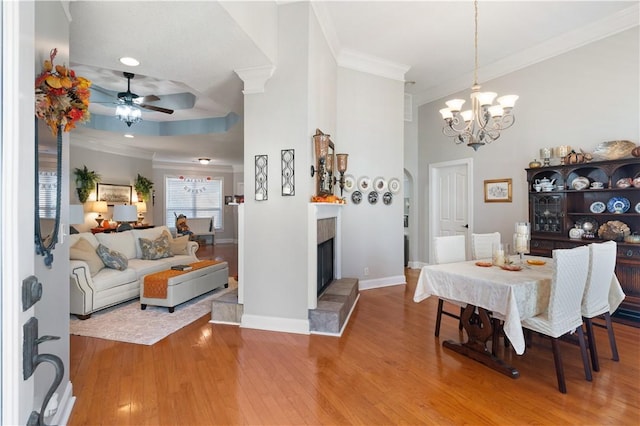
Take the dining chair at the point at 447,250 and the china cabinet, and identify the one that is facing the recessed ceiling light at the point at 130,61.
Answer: the china cabinet

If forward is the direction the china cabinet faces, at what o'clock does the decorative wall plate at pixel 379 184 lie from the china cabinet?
The decorative wall plate is roughly at 1 o'clock from the china cabinet.

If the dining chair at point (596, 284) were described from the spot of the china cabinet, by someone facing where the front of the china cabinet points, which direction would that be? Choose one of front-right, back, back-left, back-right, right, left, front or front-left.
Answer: front-left

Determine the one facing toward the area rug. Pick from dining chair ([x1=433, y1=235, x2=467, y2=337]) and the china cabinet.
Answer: the china cabinet

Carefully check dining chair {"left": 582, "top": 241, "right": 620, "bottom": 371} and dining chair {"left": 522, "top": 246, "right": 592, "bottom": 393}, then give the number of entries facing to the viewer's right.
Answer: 0

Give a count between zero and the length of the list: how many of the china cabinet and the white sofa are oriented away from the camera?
0

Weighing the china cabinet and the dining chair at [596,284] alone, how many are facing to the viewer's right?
0

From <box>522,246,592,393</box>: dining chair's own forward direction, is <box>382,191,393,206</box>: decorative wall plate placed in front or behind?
in front

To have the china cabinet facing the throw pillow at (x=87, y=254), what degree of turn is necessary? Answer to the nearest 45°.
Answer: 0° — it already faces it

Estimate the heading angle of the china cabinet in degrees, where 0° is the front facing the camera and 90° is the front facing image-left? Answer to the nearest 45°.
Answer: approximately 45°

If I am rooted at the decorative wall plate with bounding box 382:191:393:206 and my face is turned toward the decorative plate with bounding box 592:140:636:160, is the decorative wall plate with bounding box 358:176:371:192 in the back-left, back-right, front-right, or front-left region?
back-right

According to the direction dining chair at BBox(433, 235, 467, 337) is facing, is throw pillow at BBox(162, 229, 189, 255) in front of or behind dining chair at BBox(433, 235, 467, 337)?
behind

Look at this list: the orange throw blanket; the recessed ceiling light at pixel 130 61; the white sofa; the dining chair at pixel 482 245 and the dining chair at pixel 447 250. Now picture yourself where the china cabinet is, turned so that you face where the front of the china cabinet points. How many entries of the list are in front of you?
5

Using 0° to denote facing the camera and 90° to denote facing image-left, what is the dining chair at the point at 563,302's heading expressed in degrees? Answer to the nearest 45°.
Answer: approximately 135°
